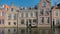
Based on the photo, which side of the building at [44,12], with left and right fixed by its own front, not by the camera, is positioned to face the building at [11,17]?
right

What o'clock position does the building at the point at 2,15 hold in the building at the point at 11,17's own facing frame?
the building at the point at 2,15 is roughly at 4 o'clock from the building at the point at 11,17.

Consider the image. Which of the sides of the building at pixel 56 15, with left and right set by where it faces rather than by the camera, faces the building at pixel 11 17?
right

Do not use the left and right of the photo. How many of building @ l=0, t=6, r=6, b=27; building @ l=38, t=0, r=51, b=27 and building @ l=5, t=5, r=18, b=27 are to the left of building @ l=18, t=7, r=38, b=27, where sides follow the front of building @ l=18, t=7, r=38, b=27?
1

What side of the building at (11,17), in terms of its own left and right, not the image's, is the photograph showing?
front

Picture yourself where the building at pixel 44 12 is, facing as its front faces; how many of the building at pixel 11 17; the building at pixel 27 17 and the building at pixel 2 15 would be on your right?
3

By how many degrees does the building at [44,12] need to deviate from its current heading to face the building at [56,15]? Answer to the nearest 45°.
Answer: approximately 90° to its left

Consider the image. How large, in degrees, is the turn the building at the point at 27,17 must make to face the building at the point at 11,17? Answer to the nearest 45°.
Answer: approximately 90° to its right

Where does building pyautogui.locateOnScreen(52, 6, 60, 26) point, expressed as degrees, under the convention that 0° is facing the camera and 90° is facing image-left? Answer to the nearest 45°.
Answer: approximately 0°

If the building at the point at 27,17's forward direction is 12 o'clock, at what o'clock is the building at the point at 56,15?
the building at the point at 56,15 is roughly at 9 o'clock from the building at the point at 27,17.

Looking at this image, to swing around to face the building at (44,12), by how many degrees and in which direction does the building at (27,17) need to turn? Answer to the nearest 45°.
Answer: approximately 90° to its left

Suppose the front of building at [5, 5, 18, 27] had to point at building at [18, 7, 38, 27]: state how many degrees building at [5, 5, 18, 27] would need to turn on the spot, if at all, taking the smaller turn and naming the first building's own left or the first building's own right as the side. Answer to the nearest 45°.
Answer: approximately 90° to the first building's own left
